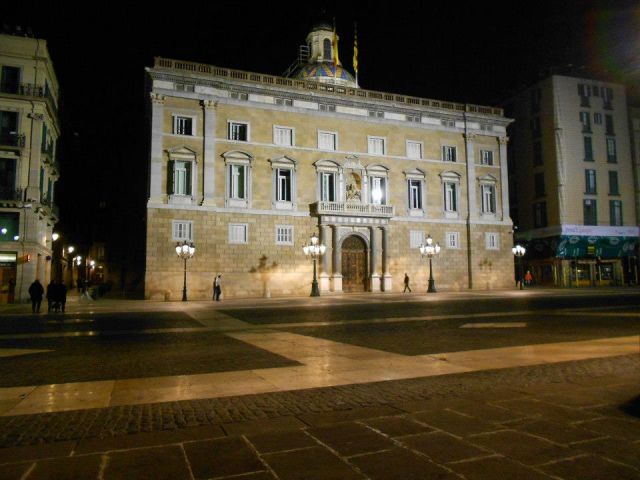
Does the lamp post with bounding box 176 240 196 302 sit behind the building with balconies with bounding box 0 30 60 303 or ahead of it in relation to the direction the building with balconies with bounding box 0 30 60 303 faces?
ahead

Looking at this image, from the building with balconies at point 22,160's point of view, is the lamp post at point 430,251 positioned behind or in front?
in front

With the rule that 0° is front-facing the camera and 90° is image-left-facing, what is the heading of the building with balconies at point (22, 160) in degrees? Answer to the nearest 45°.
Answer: approximately 315°
